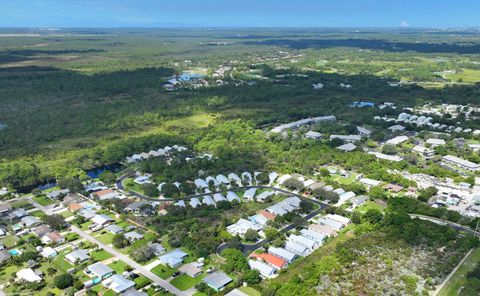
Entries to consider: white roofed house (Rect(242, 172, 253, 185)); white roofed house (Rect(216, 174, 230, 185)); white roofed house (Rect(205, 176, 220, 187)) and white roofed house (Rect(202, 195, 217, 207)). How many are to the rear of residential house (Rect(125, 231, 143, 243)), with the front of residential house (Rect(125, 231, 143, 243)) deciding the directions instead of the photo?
4

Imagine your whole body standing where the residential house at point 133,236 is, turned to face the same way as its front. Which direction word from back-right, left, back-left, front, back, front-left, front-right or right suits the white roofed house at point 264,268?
left

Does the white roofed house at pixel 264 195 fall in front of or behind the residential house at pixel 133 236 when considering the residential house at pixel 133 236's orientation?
behind

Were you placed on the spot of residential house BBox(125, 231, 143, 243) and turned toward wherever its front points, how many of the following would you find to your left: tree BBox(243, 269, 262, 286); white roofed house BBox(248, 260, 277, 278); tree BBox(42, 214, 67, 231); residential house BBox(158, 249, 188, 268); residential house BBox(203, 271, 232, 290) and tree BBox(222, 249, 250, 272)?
5

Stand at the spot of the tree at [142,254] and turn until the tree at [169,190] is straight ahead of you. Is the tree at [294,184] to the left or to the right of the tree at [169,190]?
right

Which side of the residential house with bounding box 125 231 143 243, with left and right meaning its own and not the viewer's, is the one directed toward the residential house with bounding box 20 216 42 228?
right

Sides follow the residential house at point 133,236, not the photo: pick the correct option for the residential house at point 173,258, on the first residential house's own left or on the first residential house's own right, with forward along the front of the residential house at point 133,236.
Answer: on the first residential house's own left

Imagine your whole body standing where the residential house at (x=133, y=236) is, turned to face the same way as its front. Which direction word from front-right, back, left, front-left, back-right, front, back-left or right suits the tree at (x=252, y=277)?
left

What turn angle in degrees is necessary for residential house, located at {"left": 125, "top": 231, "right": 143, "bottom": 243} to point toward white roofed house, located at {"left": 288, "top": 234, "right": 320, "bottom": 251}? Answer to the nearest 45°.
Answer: approximately 135° to its left

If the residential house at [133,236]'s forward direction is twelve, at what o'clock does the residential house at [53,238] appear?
the residential house at [53,238] is roughly at 2 o'clock from the residential house at [133,236].

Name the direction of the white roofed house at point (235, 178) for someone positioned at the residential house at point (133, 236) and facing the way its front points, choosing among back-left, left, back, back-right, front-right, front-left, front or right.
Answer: back
